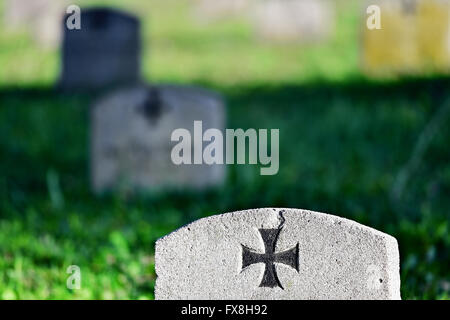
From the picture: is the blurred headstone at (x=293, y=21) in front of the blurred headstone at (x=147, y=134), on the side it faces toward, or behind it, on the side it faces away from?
behind

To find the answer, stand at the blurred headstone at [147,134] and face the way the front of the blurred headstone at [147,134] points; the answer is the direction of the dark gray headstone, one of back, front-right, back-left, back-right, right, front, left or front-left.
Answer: back

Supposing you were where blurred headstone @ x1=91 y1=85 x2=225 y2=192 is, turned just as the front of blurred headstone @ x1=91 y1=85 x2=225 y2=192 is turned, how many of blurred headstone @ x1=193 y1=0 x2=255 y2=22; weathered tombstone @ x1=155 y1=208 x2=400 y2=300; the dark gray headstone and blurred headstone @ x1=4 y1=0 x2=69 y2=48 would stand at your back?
3

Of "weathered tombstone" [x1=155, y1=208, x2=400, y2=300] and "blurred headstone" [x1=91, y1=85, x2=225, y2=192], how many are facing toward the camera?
2

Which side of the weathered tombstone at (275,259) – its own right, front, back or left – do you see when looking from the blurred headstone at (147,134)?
back

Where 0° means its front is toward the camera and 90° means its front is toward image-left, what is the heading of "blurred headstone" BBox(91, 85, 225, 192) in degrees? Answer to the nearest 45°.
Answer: approximately 0°

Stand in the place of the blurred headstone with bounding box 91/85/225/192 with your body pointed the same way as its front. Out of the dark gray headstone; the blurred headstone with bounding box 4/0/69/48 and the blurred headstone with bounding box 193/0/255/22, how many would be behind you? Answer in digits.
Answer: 3

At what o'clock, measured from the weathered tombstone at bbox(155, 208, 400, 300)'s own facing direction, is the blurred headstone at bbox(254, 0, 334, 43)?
The blurred headstone is roughly at 6 o'clock from the weathered tombstone.

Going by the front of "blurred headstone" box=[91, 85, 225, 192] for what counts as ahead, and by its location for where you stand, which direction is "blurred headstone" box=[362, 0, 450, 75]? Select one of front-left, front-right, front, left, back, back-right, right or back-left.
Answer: back-left

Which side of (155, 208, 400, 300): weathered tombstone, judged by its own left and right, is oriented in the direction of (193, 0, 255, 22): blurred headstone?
back
